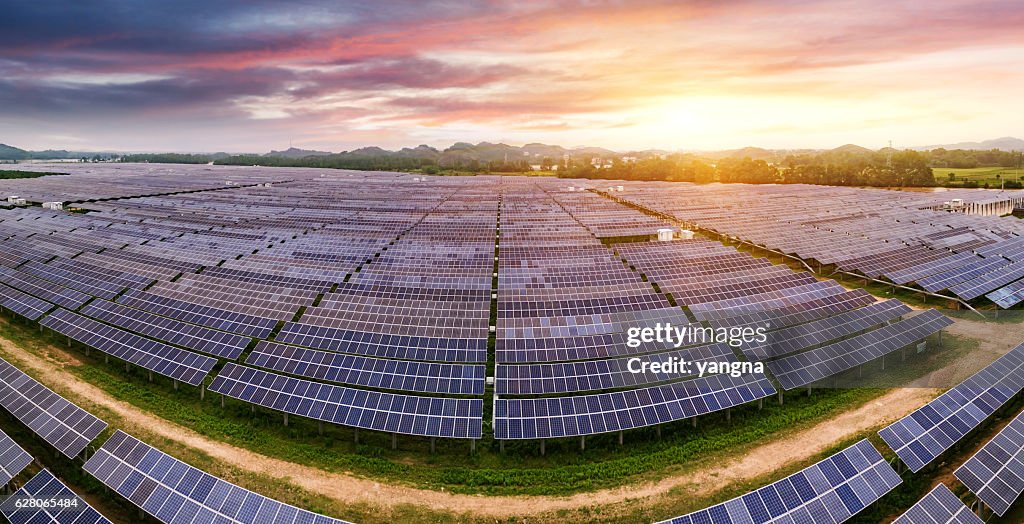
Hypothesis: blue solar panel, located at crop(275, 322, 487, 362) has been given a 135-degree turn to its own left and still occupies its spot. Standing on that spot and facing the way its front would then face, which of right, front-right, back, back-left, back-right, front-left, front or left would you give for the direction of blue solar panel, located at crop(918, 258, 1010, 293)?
front-right

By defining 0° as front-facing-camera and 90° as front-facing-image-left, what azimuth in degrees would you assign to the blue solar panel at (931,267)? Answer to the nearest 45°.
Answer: approximately 315°

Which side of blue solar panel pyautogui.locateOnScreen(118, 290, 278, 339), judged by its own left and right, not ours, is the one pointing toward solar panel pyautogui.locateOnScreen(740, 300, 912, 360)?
left

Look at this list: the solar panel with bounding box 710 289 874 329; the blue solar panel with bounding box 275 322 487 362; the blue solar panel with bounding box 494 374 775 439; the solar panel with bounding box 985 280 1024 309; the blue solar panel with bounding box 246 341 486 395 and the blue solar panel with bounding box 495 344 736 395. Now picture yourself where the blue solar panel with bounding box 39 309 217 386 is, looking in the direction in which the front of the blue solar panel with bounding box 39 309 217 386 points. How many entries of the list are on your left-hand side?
6

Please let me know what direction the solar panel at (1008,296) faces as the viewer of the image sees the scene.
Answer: facing the viewer and to the right of the viewer

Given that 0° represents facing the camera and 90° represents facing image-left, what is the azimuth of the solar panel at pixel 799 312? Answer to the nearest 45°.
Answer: approximately 315°

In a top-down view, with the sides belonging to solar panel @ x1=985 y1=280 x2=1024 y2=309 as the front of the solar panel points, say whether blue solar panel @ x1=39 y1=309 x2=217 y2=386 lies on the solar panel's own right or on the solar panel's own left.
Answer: on the solar panel's own right

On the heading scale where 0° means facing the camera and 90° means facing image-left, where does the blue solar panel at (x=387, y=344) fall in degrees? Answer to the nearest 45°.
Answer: approximately 0°

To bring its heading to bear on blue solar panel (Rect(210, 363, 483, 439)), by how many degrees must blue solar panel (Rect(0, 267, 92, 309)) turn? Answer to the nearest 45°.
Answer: approximately 45° to its left

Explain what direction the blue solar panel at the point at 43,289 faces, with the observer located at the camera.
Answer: facing the viewer and to the left of the viewer

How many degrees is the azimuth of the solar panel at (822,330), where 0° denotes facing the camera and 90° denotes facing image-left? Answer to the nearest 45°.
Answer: approximately 315°

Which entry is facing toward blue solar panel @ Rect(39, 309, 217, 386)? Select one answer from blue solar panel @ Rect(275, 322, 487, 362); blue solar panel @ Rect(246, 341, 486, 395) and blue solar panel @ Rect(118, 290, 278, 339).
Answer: blue solar panel @ Rect(118, 290, 278, 339)

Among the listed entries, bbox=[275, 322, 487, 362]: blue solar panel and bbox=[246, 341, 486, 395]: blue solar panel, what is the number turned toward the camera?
2

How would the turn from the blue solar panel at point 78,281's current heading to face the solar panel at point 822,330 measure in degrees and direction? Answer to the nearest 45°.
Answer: approximately 90° to its left
